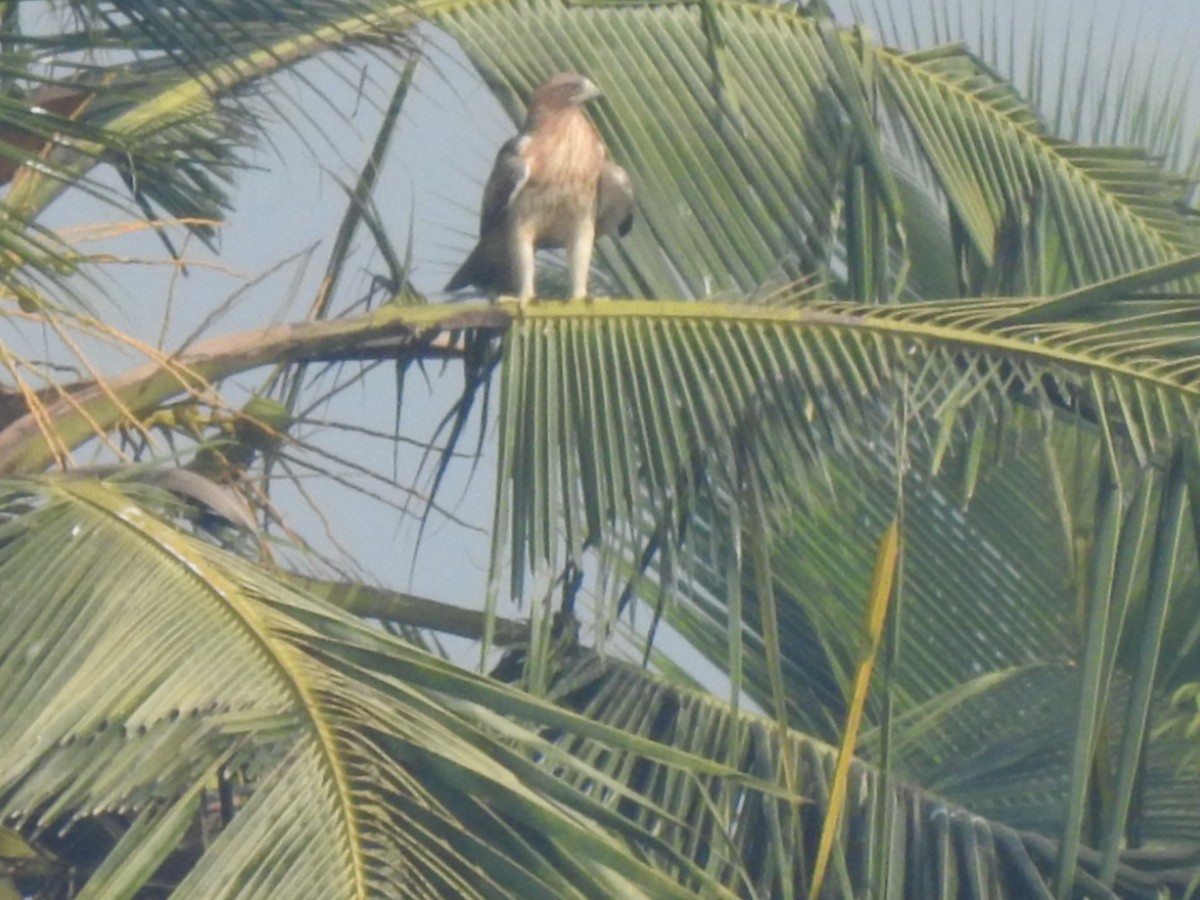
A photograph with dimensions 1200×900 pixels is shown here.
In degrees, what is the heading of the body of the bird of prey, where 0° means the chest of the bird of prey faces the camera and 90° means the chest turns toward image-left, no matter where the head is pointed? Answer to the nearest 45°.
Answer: approximately 315°
